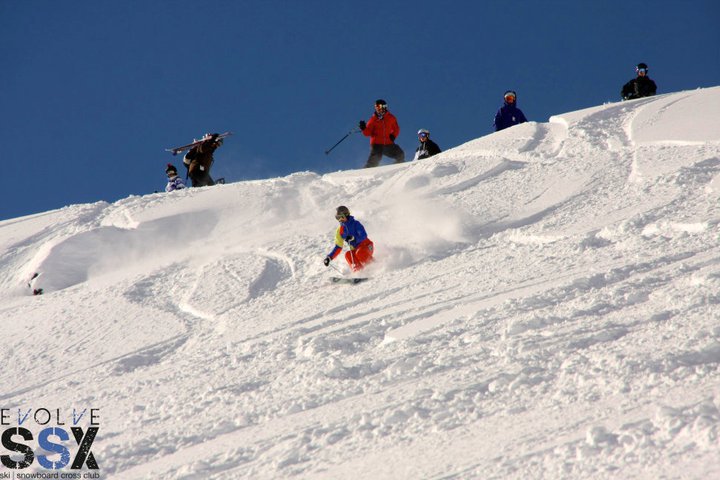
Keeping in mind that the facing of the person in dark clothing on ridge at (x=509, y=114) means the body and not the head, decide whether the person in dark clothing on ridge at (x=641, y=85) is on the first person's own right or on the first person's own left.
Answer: on the first person's own left

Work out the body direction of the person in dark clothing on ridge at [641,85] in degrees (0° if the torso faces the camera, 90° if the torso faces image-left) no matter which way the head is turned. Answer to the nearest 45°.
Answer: approximately 0°

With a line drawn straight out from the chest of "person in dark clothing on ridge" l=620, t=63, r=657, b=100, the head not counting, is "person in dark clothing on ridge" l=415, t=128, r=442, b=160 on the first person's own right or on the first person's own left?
on the first person's own right

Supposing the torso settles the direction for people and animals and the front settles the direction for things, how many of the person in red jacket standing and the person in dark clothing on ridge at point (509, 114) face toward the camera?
2

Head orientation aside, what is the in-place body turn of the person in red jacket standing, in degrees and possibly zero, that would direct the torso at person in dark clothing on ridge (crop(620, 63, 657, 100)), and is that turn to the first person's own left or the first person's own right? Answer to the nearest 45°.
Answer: approximately 90° to the first person's own left

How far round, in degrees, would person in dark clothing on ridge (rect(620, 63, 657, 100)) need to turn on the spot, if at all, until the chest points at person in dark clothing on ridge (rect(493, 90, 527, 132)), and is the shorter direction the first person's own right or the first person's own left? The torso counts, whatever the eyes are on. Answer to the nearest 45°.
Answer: approximately 45° to the first person's own right

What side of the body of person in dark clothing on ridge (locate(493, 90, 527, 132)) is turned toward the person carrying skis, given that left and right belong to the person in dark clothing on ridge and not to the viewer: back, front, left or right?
right

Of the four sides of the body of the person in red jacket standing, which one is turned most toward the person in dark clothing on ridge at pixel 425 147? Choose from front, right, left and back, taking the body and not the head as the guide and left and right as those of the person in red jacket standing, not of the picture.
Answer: left

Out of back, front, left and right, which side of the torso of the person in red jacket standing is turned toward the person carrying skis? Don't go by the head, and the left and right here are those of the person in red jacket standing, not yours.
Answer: right
